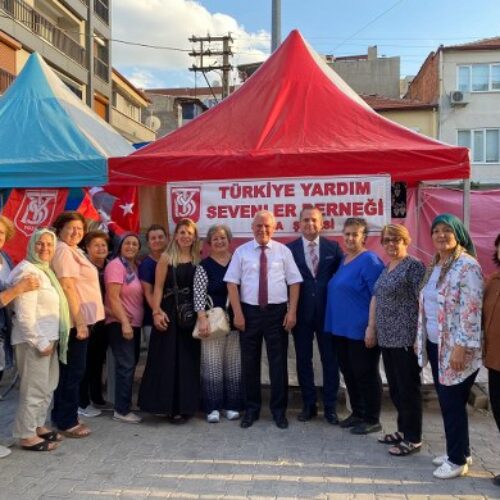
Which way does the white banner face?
toward the camera

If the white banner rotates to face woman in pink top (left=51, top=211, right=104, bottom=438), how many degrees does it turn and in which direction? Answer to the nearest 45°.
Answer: approximately 45° to its right

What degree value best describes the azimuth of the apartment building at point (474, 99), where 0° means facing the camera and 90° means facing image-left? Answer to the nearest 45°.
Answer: approximately 0°

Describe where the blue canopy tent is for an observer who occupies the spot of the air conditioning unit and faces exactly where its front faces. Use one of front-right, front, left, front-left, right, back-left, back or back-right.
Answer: front

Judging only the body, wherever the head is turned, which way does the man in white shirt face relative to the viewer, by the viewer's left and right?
facing the viewer

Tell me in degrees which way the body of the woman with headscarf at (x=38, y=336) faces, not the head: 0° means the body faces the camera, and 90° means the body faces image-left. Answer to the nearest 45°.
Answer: approximately 315°

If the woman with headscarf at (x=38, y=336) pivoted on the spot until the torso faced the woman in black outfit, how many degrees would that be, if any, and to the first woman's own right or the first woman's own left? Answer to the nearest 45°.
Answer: approximately 45° to the first woman's own left

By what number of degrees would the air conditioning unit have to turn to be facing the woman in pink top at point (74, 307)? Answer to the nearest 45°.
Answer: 0° — it already faces them

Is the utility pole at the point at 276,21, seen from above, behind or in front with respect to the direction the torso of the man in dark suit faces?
behind

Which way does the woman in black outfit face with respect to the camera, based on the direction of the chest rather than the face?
toward the camera

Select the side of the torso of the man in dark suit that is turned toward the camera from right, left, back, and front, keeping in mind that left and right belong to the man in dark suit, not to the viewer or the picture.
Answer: front

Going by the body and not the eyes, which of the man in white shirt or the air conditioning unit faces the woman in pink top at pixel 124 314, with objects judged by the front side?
the air conditioning unit

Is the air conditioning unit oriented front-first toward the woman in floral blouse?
yes

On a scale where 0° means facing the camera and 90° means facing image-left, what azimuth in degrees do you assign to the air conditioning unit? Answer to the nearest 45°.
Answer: approximately 0°
